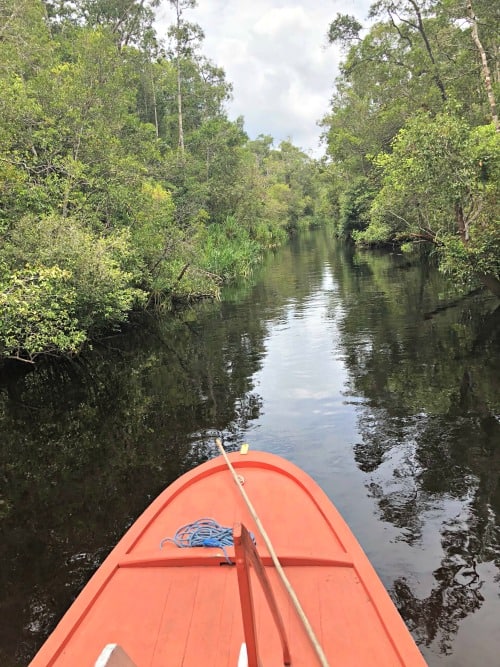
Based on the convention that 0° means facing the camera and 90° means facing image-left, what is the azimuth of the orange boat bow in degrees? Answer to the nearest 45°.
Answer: approximately 180°
